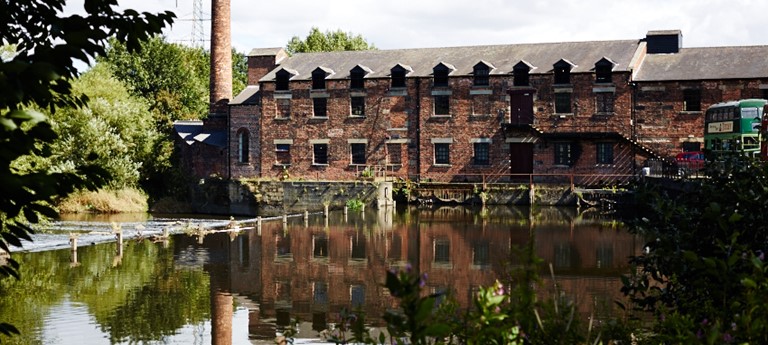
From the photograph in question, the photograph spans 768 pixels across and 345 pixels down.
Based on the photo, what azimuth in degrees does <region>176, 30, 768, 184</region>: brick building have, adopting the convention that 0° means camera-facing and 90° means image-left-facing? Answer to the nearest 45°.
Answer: approximately 0°

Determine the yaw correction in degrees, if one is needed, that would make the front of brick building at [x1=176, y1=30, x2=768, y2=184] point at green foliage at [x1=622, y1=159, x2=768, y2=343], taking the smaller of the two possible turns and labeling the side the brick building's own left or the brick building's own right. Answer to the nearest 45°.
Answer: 0° — it already faces it

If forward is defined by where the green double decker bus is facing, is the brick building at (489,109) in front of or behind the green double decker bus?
behind

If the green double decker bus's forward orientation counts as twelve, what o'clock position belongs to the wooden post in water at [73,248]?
The wooden post in water is roughly at 3 o'clock from the green double decker bus.

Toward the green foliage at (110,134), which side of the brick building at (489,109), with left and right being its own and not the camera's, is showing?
right

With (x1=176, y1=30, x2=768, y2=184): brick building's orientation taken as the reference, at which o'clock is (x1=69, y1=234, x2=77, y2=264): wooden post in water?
The wooden post in water is roughly at 1 o'clock from the brick building.

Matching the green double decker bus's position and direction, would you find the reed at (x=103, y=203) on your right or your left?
on your right

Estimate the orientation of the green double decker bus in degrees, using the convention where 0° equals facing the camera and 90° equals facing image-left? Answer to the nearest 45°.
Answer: approximately 315°
